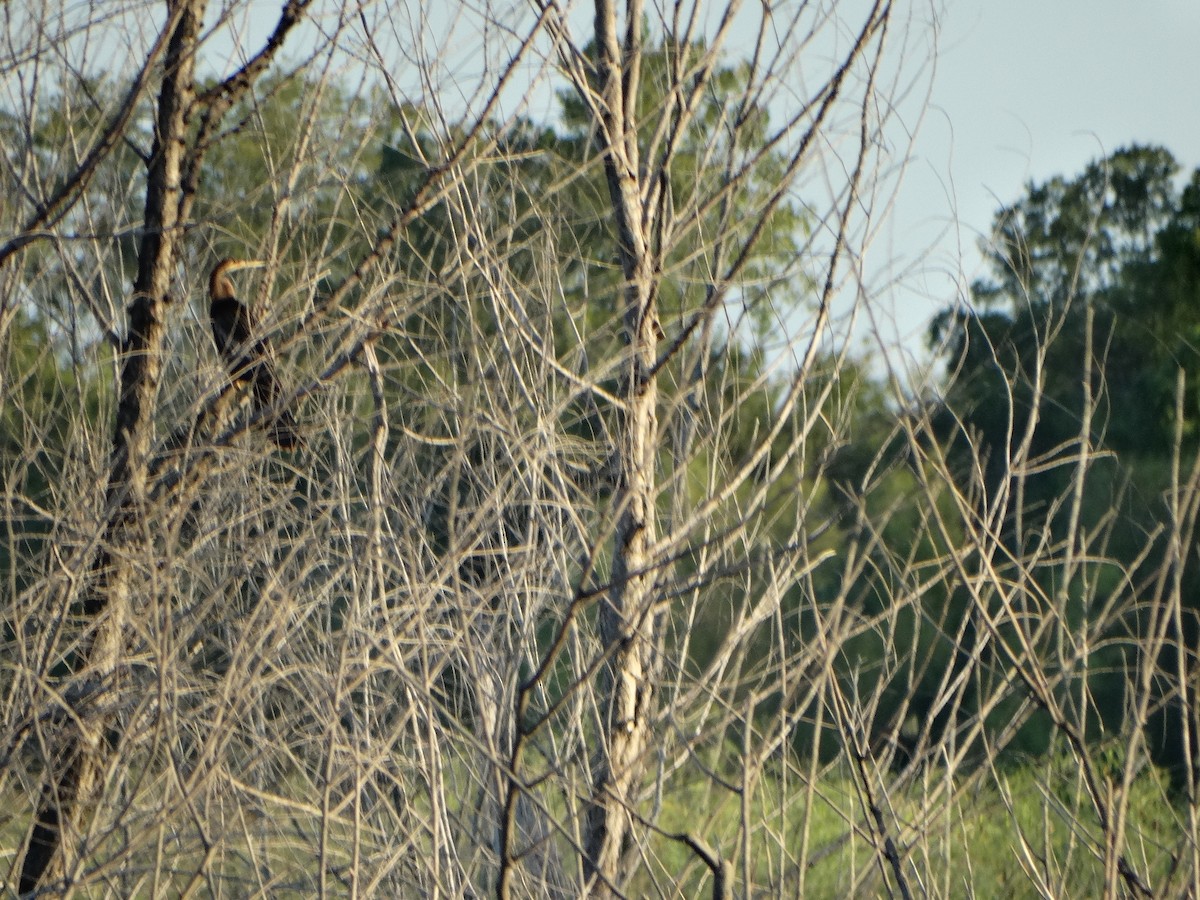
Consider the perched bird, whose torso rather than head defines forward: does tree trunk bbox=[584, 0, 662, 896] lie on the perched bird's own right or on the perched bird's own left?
on the perched bird's own left
